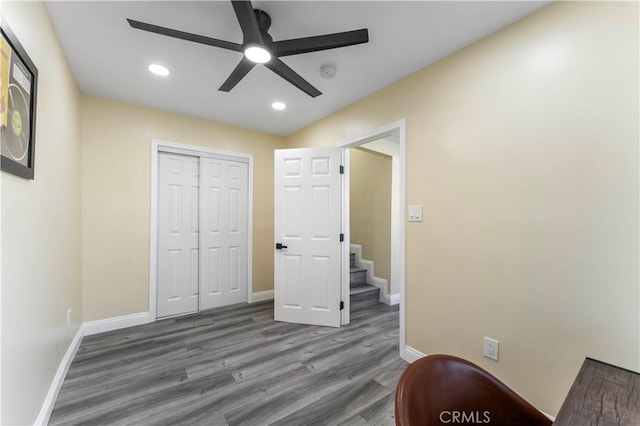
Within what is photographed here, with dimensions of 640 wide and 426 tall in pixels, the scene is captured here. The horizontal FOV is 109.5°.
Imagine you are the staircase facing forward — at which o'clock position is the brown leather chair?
The brown leather chair is roughly at 1 o'clock from the staircase.

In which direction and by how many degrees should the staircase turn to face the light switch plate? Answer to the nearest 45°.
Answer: approximately 45° to its right

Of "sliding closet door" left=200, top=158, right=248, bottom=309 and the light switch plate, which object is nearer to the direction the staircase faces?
the light switch plate

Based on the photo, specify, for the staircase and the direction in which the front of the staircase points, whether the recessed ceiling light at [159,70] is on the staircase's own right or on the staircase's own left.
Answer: on the staircase's own right

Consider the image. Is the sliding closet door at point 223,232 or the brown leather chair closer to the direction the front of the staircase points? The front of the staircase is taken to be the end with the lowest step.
the brown leather chair

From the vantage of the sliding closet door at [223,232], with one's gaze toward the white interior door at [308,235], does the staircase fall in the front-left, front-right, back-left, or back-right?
front-left

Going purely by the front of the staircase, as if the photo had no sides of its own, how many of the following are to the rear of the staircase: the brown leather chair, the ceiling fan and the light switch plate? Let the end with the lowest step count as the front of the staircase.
0

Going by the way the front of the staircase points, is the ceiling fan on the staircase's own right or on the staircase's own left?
on the staircase's own right

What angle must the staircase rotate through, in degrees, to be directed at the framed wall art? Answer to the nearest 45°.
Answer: approximately 90° to its right

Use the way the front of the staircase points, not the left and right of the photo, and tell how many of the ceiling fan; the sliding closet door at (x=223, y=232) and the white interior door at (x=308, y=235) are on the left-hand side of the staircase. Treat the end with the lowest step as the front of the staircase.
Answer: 0

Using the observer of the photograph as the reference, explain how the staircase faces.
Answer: facing the viewer and to the right of the viewer

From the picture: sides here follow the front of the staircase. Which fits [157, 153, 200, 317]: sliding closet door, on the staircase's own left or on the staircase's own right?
on the staircase's own right

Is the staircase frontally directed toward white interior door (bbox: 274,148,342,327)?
no
